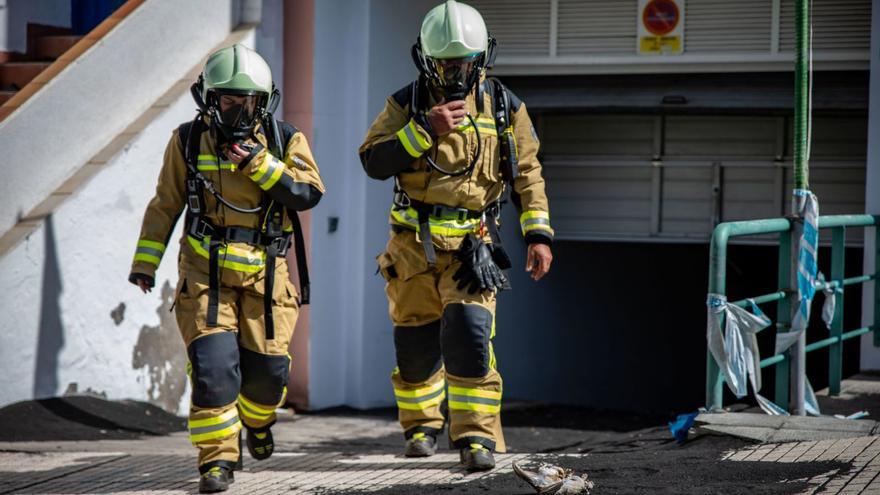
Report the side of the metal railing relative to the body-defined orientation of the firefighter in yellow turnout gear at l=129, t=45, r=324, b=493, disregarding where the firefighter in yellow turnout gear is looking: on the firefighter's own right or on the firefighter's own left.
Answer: on the firefighter's own left

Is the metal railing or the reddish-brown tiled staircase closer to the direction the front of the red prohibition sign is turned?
the metal railing

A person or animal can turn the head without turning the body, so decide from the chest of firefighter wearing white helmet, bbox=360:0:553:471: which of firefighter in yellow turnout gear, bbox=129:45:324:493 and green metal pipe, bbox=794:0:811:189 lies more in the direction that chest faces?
the firefighter in yellow turnout gear

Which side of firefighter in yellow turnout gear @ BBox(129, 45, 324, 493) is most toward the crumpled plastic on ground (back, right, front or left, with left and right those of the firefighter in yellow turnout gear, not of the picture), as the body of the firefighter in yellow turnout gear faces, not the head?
left

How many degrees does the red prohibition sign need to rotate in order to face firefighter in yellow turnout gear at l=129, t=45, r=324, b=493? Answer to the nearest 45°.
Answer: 0° — it already faces them

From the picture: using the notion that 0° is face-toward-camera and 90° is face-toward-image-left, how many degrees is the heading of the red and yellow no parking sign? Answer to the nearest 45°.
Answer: approximately 0°

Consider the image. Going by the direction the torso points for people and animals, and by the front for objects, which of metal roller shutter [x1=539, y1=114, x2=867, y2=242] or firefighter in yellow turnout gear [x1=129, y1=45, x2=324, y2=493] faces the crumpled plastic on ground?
the metal roller shutter
